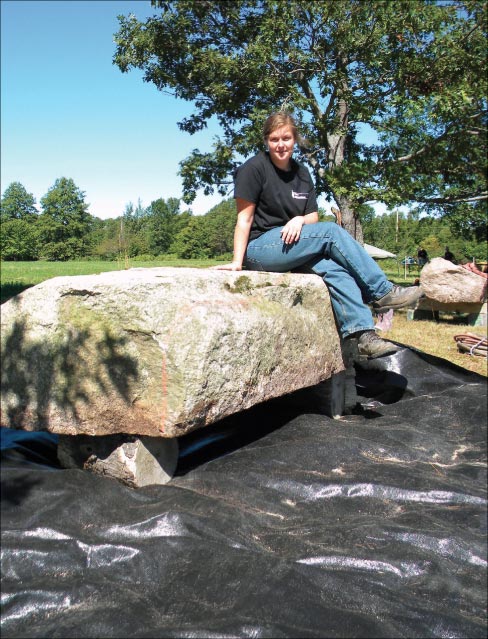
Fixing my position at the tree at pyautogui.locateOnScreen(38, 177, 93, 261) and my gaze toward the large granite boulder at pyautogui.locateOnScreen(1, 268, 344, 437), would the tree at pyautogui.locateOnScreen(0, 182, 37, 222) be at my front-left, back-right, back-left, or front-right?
back-right

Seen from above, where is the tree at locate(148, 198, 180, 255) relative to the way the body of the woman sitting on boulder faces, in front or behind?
behind

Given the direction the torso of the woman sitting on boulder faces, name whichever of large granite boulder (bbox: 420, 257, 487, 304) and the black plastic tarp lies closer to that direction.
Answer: the black plastic tarp

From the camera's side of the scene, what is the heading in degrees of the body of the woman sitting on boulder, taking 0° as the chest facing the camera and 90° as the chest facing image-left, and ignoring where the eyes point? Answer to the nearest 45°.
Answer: approximately 315°

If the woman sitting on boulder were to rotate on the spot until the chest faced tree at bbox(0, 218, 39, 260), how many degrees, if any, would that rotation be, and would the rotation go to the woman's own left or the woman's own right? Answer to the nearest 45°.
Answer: approximately 180°

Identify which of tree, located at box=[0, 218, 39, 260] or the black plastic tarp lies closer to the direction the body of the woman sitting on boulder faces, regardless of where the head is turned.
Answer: the black plastic tarp

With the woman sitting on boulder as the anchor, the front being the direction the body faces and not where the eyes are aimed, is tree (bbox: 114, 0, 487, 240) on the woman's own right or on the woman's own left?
on the woman's own left

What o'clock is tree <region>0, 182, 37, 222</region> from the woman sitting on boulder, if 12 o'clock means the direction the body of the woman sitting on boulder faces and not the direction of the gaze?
The tree is roughly at 6 o'clock from the woman sitting on boulder.
